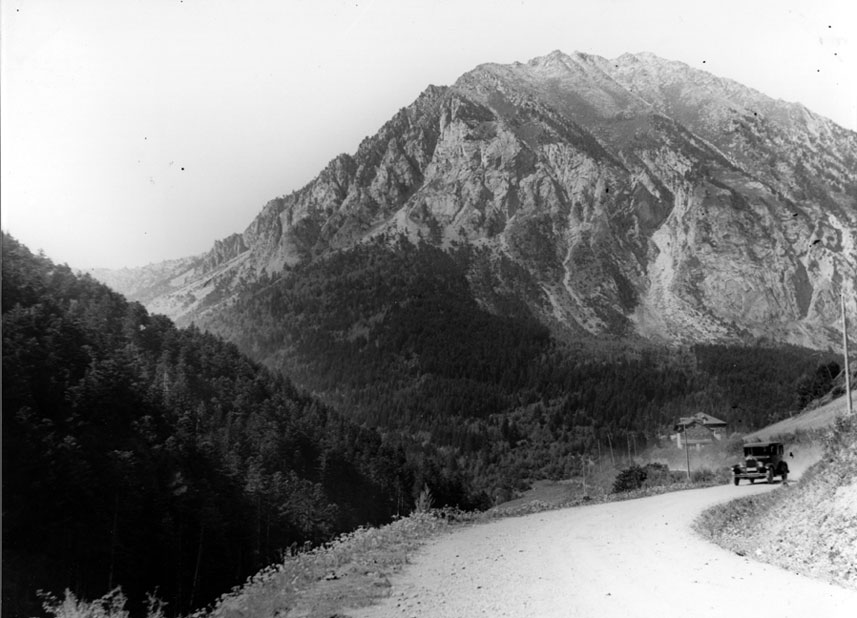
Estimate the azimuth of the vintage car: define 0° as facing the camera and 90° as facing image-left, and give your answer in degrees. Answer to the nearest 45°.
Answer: approximately 45°
